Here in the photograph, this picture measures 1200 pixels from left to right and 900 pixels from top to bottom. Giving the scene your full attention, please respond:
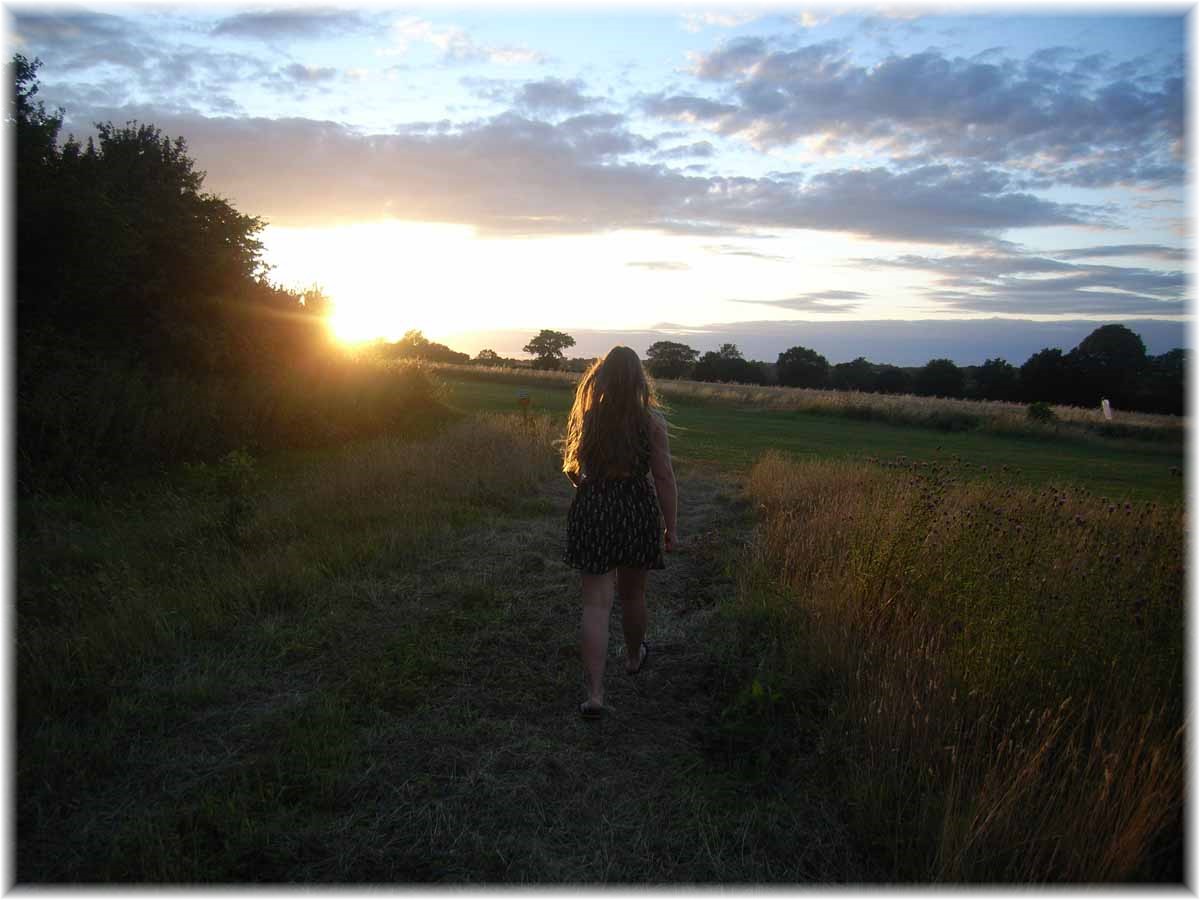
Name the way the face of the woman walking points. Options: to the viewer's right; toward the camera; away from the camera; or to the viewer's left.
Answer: away from the camera

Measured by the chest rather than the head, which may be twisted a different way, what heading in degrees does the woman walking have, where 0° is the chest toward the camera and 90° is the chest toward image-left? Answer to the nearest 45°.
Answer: approximately 180°
